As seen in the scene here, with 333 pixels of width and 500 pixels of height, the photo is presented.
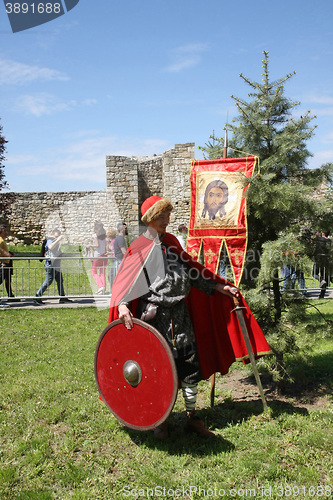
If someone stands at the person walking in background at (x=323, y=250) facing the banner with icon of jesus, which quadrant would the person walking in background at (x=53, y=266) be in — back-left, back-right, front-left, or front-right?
front-right

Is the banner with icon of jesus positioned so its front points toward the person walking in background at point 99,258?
no

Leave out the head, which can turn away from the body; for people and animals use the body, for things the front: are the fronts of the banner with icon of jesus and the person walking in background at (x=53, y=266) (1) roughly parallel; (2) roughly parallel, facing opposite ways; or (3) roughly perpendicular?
roughly perpendicular

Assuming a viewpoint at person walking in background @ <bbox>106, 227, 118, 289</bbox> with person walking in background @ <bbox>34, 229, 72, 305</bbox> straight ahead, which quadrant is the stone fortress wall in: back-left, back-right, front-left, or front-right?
back-right

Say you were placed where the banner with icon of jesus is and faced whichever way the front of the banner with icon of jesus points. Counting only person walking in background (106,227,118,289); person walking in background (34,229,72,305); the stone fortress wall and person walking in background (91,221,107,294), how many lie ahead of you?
0

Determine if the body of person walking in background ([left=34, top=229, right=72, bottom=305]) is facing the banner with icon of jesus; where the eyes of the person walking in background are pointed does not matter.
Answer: no

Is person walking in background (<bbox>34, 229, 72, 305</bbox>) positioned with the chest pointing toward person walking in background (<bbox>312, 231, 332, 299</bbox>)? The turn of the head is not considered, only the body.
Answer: yes

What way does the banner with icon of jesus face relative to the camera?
toward the camera
